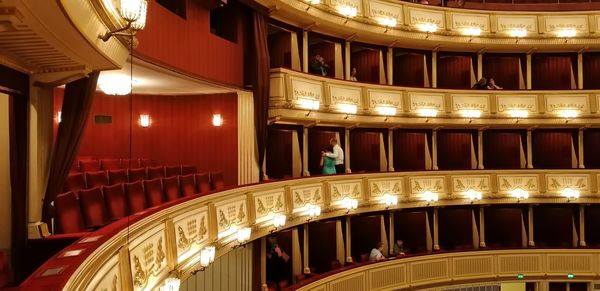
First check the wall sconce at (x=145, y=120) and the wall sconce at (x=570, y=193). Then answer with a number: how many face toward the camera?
2

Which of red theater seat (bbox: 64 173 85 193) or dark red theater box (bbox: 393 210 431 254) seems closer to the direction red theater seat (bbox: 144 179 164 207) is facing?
the dark red theater box

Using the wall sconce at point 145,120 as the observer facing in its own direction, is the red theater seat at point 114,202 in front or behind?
in front

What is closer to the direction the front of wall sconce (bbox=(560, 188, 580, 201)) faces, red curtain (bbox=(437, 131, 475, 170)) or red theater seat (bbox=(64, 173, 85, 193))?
the red theater seat
